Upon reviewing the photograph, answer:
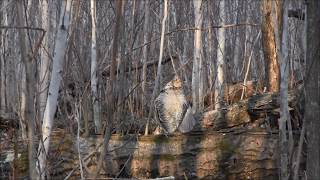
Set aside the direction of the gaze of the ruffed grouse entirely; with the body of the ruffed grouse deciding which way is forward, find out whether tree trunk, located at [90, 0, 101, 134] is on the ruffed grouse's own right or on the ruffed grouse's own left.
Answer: on the ruffed grouse's own right

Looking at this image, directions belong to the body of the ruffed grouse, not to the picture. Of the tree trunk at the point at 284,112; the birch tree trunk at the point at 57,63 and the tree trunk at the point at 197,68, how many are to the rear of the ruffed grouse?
1

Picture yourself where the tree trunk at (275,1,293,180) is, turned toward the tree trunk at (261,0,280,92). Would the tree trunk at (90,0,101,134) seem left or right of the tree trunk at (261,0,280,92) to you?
left

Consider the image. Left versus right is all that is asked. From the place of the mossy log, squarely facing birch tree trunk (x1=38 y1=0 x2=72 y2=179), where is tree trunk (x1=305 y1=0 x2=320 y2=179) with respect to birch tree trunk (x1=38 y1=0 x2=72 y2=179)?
left

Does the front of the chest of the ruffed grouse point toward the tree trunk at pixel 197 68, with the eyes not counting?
no

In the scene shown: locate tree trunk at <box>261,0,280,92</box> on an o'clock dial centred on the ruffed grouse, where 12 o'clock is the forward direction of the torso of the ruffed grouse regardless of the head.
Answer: The tree trunk is roughly at 8 o'clock from the ruffed grouse.

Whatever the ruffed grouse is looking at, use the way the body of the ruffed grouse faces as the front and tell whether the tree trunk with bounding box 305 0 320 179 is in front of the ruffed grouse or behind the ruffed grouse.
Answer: in front

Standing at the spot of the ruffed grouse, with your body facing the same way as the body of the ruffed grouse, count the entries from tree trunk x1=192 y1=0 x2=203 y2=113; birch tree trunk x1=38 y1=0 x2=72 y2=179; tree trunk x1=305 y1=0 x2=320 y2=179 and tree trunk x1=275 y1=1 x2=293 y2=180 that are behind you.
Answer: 1

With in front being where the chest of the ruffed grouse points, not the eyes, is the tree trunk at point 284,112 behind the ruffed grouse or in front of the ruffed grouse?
in front

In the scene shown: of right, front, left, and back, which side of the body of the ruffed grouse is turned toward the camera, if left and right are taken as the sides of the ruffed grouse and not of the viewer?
front

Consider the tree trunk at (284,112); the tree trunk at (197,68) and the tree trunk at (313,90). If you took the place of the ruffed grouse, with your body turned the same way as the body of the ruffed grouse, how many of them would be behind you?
1
